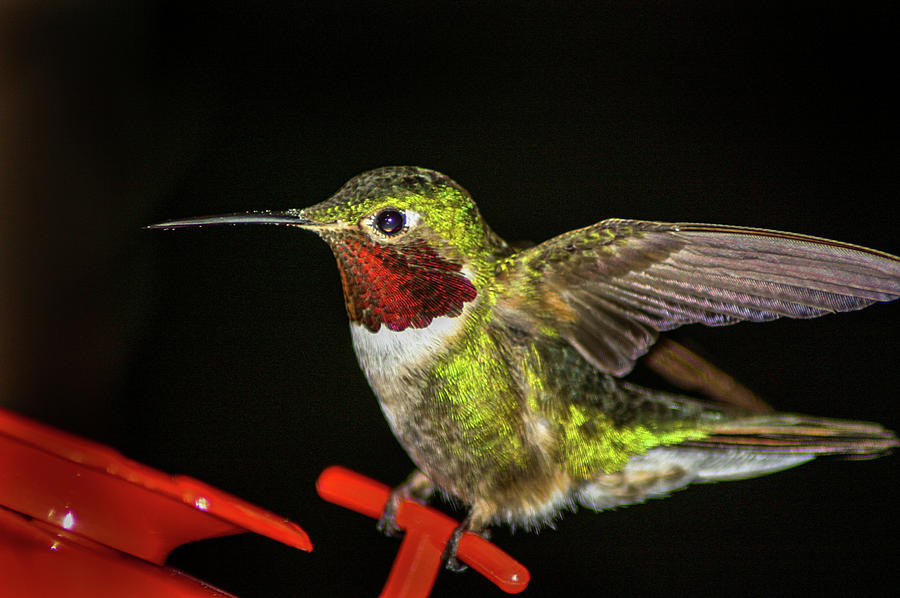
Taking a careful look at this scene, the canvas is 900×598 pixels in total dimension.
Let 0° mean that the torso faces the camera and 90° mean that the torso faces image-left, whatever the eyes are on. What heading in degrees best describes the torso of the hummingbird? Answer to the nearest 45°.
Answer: approximately 90°
